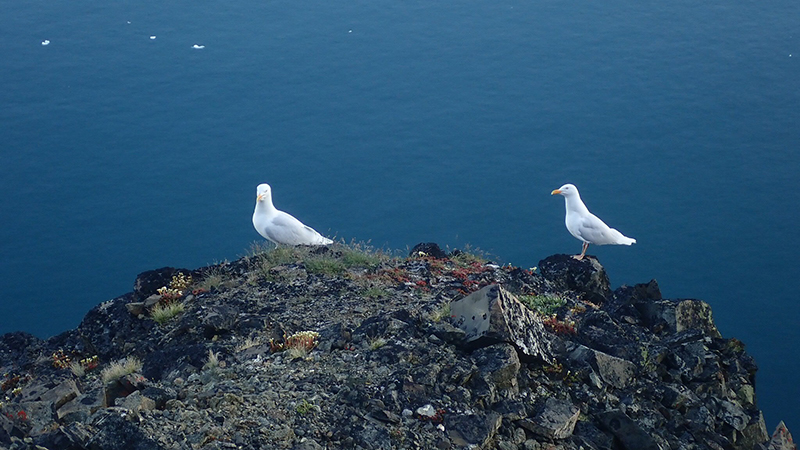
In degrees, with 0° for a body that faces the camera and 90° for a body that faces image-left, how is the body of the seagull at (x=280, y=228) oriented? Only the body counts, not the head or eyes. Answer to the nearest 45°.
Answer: approximately 90°

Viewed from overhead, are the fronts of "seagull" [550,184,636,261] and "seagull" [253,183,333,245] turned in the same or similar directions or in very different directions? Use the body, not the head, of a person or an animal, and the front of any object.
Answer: same or similar directions

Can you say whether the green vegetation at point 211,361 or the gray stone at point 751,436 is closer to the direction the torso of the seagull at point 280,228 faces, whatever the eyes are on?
the green vegetation

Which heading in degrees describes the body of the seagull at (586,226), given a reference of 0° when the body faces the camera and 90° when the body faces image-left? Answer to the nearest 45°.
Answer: approximately 90°

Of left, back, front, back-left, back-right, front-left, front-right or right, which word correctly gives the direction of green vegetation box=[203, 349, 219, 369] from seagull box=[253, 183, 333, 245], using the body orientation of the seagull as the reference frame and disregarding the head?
left

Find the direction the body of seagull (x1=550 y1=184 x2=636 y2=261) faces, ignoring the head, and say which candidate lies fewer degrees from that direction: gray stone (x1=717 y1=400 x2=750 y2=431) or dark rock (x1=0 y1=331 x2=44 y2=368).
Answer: the dark rock

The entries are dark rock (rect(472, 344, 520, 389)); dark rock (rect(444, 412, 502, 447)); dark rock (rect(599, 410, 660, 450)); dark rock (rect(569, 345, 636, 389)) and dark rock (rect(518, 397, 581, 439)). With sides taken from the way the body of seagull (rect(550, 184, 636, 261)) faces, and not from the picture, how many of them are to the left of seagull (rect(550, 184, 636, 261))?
5

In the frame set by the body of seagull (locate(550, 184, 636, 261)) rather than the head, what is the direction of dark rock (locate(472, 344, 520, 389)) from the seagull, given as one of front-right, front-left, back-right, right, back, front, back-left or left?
left

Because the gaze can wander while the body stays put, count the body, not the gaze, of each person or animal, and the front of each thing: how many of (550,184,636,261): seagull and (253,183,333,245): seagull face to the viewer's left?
2

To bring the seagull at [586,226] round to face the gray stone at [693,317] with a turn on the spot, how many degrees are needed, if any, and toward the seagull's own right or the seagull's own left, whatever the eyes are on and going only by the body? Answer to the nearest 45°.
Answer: approximately 90° to the seagull's own left

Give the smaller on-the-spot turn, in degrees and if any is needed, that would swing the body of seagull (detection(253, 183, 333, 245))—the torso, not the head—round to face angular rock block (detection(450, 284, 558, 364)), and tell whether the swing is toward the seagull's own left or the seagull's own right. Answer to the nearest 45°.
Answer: approximately 90° to the seagull's own left

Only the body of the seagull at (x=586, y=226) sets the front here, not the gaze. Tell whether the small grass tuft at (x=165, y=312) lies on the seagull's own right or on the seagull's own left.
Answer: on the seagull's own left

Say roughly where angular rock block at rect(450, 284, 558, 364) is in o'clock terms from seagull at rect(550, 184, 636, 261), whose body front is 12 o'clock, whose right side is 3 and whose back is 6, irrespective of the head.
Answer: The angular rock block is roughly at 9 o'clock from the seagull.

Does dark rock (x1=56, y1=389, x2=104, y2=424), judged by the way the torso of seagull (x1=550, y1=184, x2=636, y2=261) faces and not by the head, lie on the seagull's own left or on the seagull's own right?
on the seagull's own left

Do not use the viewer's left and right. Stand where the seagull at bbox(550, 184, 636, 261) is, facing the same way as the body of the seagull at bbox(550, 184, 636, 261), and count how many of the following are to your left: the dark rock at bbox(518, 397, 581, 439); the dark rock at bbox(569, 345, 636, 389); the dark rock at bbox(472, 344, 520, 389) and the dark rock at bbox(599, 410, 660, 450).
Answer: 4

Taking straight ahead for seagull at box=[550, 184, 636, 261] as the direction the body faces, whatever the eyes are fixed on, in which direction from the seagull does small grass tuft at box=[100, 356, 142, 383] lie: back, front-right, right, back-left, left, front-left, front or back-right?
front-left

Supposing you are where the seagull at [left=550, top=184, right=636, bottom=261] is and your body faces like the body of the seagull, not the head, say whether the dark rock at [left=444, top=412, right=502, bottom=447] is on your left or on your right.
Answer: on your left

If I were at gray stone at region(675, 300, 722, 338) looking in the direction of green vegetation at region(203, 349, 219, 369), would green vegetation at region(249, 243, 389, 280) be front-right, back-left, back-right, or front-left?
front-right

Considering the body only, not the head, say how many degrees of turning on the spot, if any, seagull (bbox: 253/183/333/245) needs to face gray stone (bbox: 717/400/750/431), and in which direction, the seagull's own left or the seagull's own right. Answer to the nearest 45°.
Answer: approximately 135° to the seagull's own left
